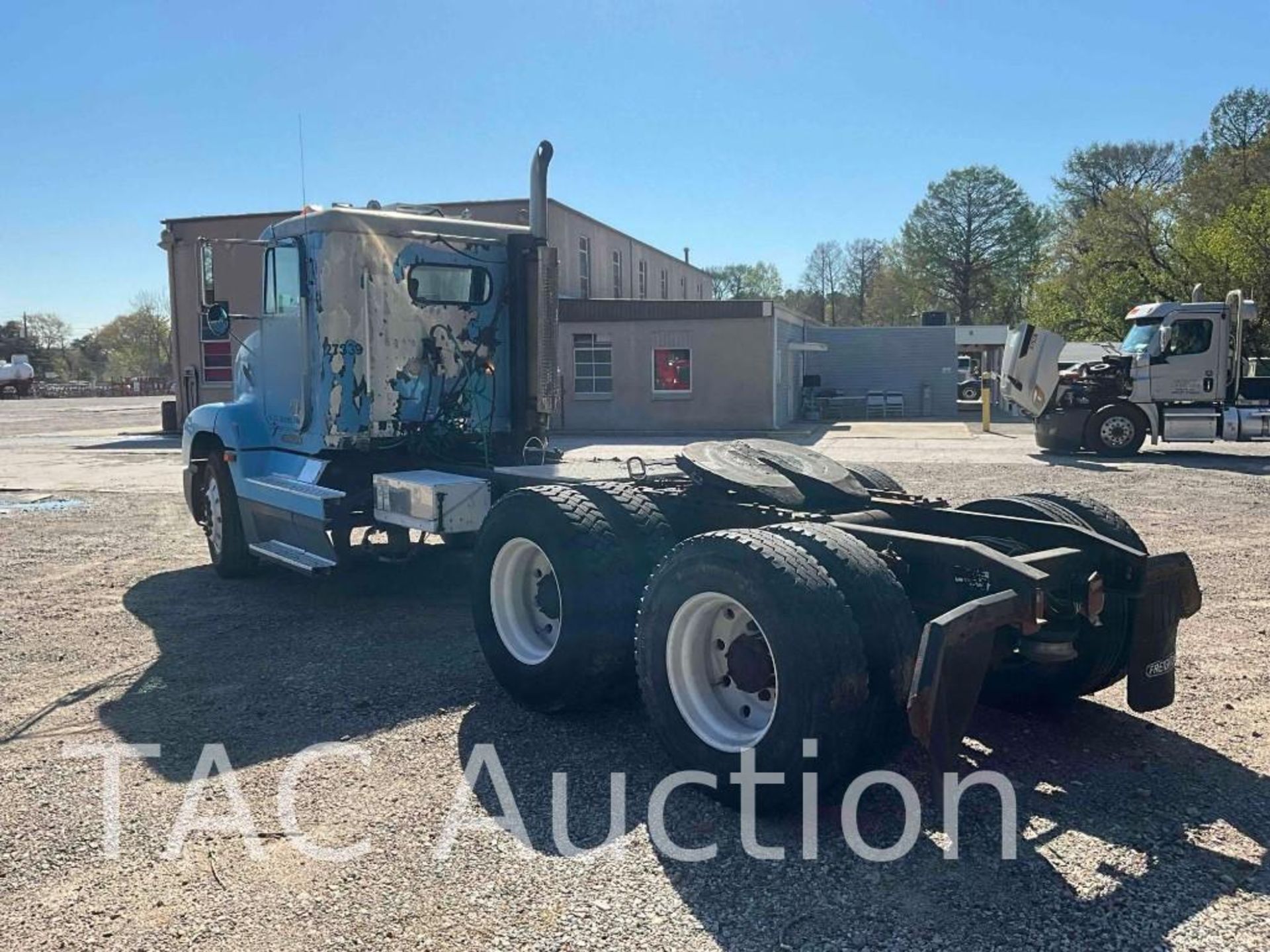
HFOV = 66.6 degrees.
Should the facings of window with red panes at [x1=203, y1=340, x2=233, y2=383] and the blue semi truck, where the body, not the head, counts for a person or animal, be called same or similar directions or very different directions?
very different directions

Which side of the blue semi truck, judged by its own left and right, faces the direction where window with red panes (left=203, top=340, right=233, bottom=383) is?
front

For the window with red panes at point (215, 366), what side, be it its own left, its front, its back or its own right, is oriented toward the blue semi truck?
front

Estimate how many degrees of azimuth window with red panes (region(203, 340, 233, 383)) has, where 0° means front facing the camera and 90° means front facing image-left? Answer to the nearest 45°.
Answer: approximately 0°

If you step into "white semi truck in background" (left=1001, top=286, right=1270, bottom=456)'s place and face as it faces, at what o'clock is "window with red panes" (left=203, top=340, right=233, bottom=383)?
The window with red panes is roughly at 12 o'clock from the white semi truck in background.

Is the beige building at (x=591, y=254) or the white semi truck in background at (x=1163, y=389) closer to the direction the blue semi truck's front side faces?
the beige building

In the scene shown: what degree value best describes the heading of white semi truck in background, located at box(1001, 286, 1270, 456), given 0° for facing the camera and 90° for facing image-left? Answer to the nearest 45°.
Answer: approximately 90°

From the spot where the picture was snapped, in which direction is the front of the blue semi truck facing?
facing away from the viewer and to the left of the viewer

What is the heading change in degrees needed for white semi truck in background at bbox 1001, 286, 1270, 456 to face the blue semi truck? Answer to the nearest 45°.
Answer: approximately 90° to its left

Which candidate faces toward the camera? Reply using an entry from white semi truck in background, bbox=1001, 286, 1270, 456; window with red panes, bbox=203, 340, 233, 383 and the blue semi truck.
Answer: the window with red panes
